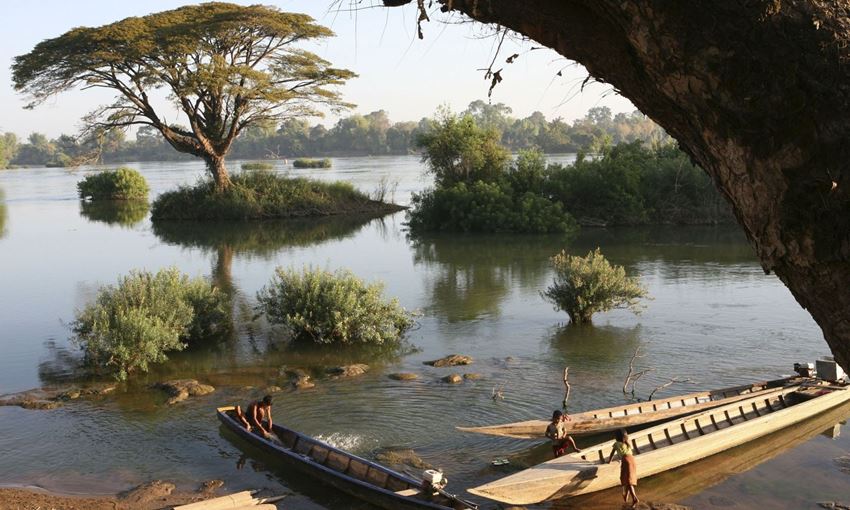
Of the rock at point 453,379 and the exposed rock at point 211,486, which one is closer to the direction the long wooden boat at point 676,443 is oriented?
the exposed rock

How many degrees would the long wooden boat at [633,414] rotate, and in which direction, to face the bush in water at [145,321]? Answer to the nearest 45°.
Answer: approximately 45° to its right

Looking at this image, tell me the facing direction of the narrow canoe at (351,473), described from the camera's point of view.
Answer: facing away from the viewer and to the left of the viewer

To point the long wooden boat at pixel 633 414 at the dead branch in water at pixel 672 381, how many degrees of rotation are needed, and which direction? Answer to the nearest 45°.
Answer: approximately 135° to its right

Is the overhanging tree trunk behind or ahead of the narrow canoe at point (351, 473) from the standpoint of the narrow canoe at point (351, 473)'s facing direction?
behind

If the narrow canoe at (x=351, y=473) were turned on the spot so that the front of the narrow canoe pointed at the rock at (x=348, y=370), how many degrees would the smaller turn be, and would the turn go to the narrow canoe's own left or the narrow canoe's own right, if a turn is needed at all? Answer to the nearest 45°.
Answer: approximately 45° to the narrow canoe's own right

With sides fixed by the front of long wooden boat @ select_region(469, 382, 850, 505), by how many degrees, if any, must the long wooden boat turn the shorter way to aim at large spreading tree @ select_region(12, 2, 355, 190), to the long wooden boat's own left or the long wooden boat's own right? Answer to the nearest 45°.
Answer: approximately 90° to the long wooden boat's own right

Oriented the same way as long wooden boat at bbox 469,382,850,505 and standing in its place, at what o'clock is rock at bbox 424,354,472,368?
The rock is roughly at 3 o'clock from the long wooden boat.

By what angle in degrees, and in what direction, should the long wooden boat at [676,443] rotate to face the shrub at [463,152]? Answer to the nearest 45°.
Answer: approximately 135° to its right

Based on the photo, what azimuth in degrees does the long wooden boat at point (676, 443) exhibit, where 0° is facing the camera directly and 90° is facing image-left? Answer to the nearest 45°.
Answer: approximately 45°

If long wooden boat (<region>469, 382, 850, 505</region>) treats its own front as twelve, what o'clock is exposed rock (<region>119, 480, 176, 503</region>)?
The exposed rock is roughly at 1 o'clock from the long wooden boat.
